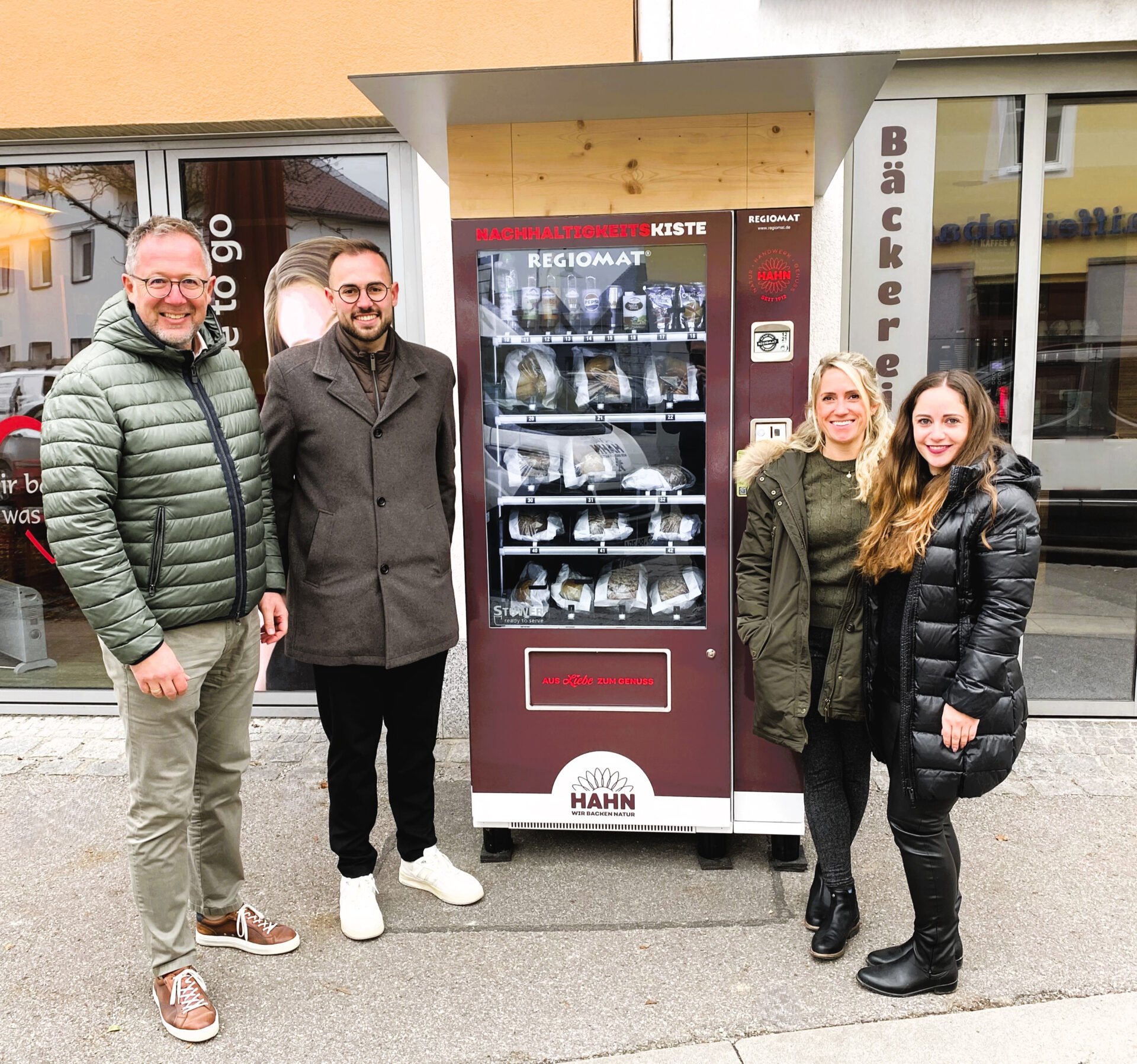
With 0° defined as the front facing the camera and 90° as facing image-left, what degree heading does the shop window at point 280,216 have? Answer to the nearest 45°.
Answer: approximately 0°

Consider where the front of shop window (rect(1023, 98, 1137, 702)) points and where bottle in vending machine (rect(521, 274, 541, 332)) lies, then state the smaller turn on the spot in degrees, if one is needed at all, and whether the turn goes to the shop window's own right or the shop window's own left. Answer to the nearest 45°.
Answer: approximately 45° to the shop window's own right

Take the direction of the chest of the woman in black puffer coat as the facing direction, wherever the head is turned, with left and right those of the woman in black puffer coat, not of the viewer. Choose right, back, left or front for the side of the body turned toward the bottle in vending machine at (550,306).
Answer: right

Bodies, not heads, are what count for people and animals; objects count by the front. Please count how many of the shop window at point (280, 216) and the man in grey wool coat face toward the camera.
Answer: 2

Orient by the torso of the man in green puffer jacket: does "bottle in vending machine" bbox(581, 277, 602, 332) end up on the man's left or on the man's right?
on the man's left

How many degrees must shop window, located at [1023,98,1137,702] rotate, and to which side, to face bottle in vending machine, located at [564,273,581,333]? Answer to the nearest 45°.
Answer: approximately 45° to its right

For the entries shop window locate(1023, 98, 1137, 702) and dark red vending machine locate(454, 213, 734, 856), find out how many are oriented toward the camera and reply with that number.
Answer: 2

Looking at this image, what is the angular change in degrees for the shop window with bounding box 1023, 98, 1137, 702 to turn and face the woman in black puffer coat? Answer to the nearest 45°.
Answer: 0° — it already faces them
